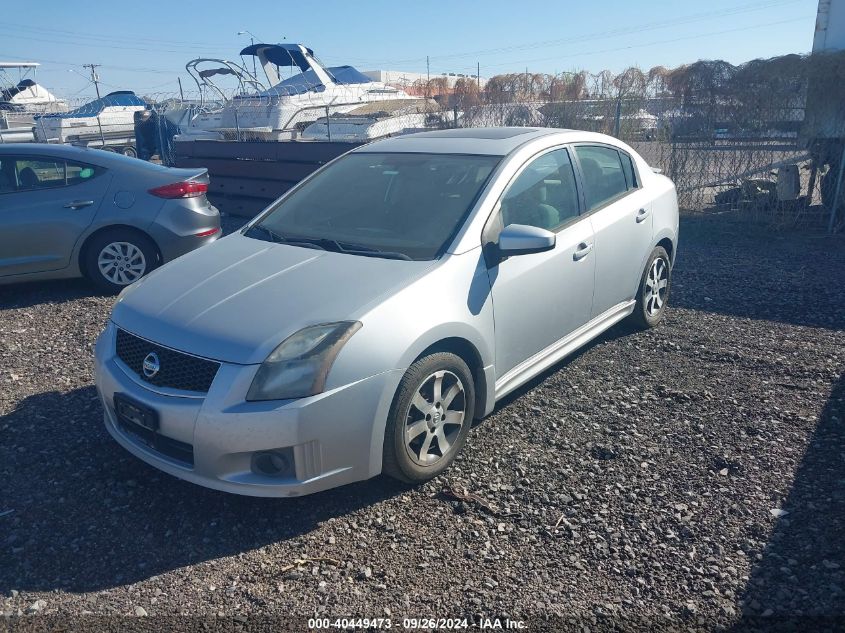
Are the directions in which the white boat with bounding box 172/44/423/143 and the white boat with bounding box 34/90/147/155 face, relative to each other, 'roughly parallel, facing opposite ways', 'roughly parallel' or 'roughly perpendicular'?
roughly parallel, facing opposite ways

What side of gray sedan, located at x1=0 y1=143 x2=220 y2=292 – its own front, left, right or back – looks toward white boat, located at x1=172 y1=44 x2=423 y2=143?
right

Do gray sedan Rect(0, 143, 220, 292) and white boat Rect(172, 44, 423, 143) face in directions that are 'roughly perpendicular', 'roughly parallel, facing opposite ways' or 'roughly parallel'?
roughly parallel, facing opposite ways

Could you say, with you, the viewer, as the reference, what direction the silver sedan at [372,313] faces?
facing the viewer and to the left of the viewer

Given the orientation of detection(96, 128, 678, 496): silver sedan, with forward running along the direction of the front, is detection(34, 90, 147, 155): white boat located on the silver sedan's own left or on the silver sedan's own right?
on the silver sedan's own right

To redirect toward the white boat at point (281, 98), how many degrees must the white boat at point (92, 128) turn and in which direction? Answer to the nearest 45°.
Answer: approximately 135° to its left

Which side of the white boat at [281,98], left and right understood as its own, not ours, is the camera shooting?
right

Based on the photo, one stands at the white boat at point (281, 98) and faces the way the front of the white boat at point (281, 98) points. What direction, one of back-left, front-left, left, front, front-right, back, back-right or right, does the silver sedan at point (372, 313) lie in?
right

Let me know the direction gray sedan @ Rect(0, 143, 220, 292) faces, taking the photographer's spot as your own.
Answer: facing to the left of the viewer

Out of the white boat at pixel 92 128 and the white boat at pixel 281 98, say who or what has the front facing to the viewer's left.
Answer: the white boat at pixel 92 128

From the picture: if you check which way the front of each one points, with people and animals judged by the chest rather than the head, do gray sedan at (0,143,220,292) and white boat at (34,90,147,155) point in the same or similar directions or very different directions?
same or similar directions

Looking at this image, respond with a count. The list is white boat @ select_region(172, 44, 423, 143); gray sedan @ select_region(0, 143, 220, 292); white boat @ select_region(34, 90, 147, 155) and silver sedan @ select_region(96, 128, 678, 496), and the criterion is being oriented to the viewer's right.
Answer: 1

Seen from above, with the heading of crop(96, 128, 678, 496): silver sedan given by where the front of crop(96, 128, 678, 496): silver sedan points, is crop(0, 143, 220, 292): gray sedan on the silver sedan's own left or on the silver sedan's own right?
on the silver sedan's own right

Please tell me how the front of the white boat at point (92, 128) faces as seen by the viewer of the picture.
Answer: facing to the left of the viewer
